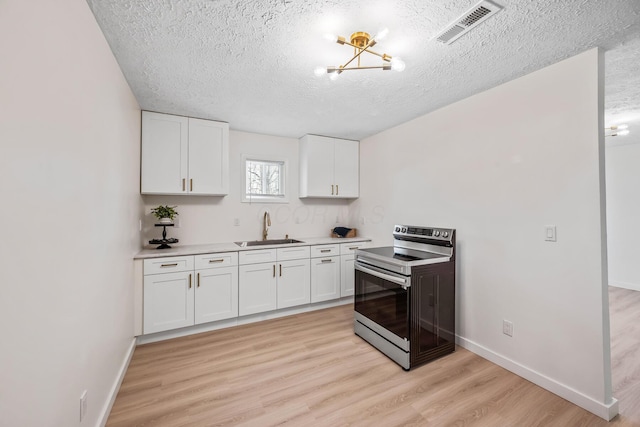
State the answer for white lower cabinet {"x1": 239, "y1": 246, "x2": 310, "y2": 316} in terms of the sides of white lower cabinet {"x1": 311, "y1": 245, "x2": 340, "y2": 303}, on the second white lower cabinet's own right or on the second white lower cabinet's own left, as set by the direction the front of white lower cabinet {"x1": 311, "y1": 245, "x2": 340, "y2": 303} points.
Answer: on the second white lower cabinet's own right

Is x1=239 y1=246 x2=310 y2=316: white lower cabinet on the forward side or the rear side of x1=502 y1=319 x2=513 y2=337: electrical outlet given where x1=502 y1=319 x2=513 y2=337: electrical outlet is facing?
on the forward side

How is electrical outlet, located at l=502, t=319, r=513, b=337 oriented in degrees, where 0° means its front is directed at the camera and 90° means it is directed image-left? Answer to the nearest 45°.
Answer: approximately 45°

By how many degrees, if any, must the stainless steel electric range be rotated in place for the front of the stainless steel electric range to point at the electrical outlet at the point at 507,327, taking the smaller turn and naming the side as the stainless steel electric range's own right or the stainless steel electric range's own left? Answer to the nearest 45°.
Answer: approximately 135° to the stainless steel electric range's own left
